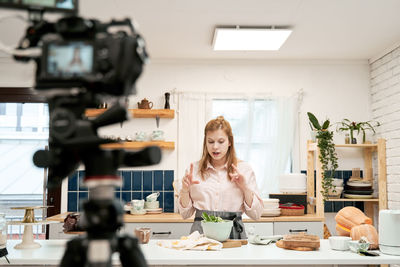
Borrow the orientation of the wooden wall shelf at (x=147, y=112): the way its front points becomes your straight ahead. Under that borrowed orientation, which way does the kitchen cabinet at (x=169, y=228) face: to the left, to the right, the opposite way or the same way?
the same way

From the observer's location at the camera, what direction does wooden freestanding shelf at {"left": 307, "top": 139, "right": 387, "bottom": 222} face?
facing the viewer

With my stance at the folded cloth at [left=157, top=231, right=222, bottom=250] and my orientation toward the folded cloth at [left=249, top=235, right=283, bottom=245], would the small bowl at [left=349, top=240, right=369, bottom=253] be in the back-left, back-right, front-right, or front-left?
front-right

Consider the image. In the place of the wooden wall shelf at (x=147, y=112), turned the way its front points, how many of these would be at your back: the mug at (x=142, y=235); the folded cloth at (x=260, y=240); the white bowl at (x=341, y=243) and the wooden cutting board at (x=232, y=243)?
0

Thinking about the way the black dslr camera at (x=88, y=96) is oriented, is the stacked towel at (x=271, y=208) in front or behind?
in front

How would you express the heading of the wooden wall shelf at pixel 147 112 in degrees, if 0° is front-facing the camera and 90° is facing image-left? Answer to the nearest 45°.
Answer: approximately 0°

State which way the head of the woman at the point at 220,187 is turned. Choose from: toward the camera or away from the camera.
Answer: toward the camera

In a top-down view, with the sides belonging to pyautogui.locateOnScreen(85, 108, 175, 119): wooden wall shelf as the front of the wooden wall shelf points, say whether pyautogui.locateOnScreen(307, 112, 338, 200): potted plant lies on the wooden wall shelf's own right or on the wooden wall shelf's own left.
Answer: on the wooden wall shelf's own left

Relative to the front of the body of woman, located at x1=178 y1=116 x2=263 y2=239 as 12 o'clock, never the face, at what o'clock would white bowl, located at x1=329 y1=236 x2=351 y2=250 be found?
The white bowl is roughly at 10 o'clock from the woman.

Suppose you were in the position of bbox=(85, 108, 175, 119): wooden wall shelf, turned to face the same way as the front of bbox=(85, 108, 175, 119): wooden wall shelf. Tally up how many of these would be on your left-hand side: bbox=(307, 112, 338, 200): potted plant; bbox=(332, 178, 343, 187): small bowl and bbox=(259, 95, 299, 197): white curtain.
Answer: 3

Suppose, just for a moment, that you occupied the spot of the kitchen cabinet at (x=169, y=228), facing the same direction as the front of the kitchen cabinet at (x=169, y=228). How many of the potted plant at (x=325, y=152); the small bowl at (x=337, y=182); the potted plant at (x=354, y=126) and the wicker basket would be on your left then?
4

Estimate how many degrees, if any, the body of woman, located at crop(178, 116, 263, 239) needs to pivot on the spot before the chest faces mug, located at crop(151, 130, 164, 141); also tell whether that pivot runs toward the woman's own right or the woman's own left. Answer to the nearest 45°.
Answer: approximately 180°

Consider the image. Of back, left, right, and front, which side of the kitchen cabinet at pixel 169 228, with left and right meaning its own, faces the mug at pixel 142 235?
front

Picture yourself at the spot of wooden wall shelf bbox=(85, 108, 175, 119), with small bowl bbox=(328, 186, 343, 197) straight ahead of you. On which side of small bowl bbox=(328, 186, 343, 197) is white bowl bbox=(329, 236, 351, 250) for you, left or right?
right
